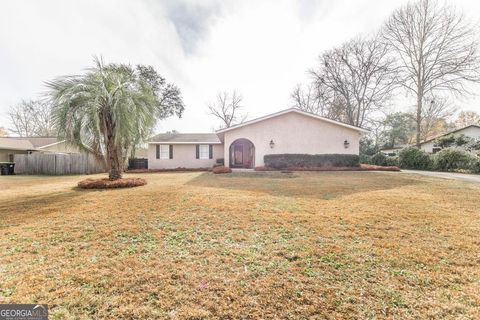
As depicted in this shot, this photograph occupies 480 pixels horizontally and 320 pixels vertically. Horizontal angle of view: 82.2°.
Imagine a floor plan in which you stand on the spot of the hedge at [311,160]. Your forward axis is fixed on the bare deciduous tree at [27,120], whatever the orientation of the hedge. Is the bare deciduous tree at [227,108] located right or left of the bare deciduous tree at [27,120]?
right

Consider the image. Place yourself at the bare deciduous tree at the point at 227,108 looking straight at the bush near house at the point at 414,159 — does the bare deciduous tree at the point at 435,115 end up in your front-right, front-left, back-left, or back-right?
front-left

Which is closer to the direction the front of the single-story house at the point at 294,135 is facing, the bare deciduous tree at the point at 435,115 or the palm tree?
the palm tree

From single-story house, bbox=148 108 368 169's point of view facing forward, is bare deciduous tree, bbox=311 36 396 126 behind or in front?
behind

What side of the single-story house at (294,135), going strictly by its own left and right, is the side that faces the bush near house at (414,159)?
left

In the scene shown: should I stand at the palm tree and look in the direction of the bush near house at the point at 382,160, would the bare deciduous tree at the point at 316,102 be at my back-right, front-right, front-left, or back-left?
front-left

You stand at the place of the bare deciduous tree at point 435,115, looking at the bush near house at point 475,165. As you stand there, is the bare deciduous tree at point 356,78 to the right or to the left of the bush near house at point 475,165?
right

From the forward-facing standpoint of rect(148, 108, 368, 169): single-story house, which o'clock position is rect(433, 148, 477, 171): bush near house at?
The bush near house is roughly at 9 o'clock from the single-story house.

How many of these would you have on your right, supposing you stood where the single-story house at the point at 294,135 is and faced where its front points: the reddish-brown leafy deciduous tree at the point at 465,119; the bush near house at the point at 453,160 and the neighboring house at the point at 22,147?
1

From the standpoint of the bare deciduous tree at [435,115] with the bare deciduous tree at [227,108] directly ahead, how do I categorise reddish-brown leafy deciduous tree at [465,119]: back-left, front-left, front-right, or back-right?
back-right

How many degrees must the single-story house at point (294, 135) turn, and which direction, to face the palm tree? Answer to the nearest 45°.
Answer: approximately 45° to its right

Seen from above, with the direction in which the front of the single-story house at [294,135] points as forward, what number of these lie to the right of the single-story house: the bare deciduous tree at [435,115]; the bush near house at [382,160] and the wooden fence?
1

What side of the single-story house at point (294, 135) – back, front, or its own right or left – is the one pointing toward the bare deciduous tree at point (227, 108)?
back

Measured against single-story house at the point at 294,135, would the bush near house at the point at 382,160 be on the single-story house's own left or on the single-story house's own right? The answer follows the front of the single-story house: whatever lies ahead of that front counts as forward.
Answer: on the single-story house's own left

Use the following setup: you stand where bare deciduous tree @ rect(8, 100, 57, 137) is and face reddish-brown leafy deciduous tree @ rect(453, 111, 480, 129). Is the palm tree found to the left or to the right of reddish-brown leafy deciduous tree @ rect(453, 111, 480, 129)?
right

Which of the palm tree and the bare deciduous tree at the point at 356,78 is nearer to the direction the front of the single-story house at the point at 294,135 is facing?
the palm tree

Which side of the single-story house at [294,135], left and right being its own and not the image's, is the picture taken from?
front

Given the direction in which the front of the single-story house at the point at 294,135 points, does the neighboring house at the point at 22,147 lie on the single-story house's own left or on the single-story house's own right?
on the single-story house's own right
